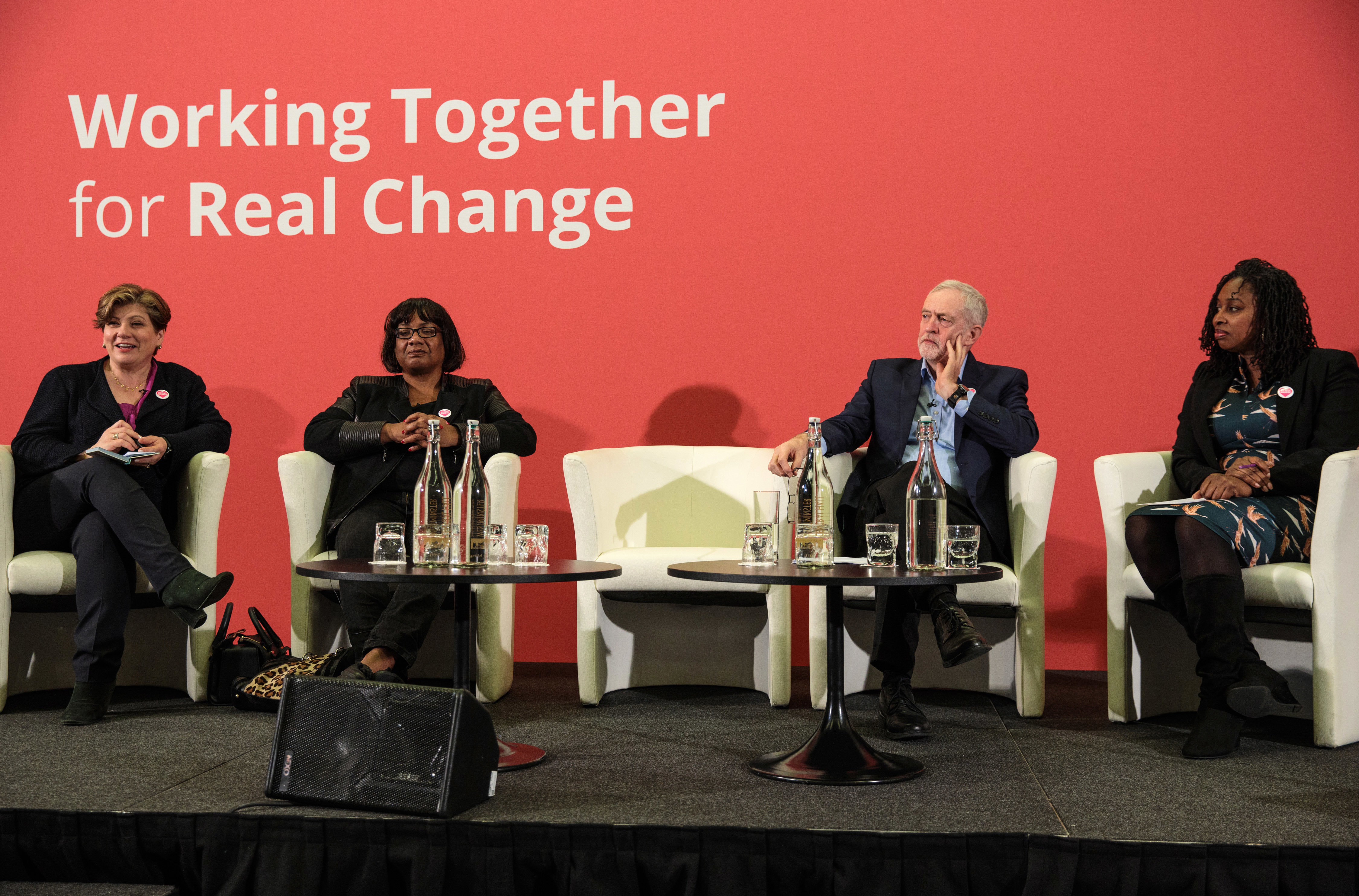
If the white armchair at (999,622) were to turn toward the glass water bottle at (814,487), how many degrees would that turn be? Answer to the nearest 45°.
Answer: approximately 45° to its right

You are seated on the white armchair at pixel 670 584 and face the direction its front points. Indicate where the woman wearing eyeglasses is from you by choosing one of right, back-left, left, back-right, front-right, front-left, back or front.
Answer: right

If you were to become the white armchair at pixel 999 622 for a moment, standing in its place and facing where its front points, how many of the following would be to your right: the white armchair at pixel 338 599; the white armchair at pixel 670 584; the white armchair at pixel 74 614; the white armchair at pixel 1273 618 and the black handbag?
4

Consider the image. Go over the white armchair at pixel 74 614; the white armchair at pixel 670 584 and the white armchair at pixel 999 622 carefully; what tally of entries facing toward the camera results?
3

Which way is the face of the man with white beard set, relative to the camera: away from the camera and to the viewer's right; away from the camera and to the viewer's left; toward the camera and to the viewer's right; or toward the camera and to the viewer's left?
toward the camera and to the viewer's left

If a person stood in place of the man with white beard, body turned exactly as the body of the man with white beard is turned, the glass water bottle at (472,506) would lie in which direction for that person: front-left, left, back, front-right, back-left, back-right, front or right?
front-right

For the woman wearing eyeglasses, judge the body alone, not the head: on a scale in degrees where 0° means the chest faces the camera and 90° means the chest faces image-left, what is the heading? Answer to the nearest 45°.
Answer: approximately 0°

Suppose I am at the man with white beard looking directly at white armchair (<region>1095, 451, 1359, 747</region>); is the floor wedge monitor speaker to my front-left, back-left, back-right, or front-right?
back-right

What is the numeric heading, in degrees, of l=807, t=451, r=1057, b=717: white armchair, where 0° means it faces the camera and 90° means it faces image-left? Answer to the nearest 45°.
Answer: approximately 0°

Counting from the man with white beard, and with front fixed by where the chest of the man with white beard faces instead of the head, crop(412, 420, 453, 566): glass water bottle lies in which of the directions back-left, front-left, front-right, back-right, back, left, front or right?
front-right

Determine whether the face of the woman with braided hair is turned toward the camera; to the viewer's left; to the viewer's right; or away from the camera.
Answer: to the viewer's left

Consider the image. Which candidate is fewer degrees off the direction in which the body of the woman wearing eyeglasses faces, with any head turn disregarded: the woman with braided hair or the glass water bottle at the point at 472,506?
the glass water bottle
